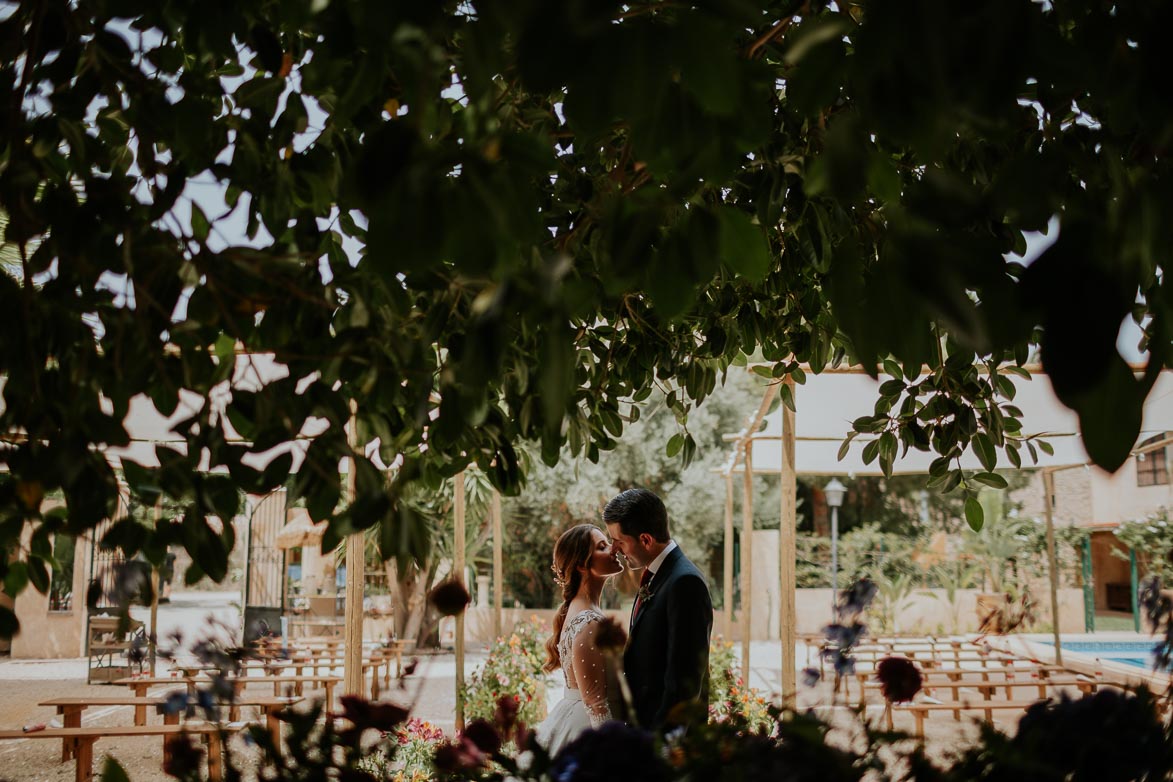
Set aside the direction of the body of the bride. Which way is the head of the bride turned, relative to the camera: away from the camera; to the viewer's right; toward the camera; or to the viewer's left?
to the viewer's right

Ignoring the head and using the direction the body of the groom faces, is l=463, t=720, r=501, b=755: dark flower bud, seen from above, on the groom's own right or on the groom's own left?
on the groom's own left

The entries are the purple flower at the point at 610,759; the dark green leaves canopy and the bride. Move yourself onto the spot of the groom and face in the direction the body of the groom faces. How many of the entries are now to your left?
2

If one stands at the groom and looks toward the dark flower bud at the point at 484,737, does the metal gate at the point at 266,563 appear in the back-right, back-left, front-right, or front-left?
back-right

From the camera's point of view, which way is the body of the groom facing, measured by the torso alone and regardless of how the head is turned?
to the viewer's left

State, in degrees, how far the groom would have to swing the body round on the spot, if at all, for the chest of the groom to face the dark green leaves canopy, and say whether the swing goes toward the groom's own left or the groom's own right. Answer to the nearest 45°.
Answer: approximately 90° to the groom's own left

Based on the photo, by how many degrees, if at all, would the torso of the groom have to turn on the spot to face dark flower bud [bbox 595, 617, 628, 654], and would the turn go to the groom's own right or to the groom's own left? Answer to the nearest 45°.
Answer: approximately 90° to the groom's own left

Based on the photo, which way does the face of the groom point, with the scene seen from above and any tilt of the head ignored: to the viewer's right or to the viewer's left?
to the viewer's left

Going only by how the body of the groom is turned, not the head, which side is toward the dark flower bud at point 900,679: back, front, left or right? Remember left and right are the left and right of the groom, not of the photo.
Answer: left
